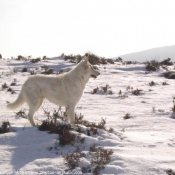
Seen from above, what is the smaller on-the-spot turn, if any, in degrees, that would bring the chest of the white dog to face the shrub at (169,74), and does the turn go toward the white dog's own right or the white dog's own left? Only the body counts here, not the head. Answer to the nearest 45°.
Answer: approximately 45° to the white dog's own left

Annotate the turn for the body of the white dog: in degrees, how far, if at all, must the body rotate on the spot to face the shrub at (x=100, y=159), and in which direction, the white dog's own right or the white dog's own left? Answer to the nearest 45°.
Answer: approximately 90° to the white dog's own right

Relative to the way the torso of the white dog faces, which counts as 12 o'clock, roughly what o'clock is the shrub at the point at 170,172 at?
The shrub is roughly at 2 o'clock from the white dog.

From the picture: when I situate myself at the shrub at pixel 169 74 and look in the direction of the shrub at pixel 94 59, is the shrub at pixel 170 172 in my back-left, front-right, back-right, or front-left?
back-left

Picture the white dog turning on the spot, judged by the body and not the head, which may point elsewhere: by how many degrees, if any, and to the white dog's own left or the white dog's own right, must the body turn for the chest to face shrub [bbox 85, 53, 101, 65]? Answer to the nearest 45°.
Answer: approximately 90° to the white dog's own left

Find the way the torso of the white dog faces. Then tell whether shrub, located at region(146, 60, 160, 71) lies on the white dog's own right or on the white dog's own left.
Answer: on the white dog's own left

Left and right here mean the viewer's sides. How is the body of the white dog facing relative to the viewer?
facing to the right of the viewer

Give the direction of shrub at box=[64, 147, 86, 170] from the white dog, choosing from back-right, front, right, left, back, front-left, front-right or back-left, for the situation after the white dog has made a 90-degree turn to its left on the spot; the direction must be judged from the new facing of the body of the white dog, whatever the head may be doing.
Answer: back
